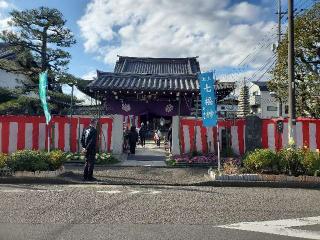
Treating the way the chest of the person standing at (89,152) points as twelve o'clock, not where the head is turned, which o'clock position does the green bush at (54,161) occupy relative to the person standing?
The green bush is roughly at 7 o'clock from the person standing.

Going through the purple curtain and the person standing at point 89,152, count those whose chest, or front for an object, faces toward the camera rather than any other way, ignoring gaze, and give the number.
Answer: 1

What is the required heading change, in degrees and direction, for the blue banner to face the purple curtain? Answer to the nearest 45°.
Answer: approximately 135° to its right

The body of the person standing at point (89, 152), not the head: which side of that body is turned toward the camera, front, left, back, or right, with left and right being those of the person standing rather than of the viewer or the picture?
right

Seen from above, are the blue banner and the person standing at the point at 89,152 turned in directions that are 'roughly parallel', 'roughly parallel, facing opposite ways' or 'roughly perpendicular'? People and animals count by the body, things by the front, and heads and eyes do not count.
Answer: roughly perpendicular

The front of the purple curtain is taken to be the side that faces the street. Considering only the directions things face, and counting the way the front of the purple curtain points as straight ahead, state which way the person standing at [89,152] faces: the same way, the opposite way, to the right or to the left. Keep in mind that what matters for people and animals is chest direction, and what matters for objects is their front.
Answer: to the left

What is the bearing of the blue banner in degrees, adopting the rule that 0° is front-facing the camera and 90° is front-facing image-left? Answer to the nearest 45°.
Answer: approximately 0°

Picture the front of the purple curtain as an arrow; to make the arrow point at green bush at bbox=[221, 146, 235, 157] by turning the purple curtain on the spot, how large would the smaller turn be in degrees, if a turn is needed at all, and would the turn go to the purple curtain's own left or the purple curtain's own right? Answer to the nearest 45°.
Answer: approximately 45° to the purple curtain's own left

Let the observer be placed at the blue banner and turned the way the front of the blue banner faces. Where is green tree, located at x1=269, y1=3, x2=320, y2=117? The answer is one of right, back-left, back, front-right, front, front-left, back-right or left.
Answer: back-left
